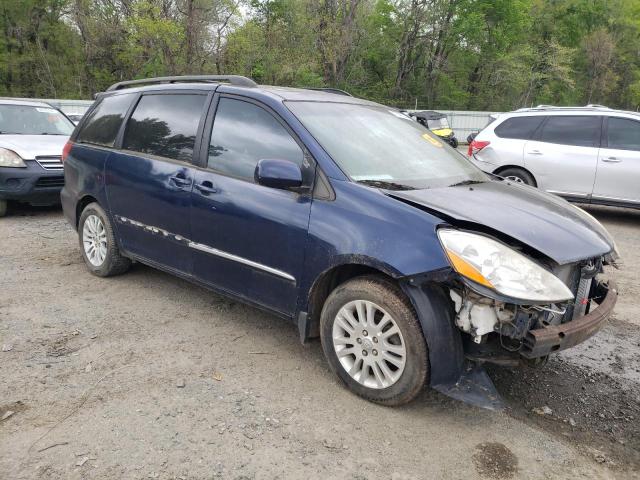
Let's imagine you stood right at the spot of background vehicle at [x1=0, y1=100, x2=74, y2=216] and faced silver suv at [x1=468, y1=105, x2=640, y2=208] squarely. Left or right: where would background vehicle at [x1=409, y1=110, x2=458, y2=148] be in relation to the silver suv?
left

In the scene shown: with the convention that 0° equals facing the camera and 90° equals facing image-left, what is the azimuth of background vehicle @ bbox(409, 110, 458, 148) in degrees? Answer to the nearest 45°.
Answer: approximately 315°

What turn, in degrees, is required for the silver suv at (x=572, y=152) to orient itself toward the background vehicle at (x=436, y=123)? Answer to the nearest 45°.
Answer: approximately 90° to its left

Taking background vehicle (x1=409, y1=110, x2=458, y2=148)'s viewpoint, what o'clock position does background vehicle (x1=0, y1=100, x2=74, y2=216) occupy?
background vehicle (x1=0, y1=100, x2=74, y2=216) is roughly at 2 o'clock from background vehicle (x1=409, y1=110, x2=458, y2=148).

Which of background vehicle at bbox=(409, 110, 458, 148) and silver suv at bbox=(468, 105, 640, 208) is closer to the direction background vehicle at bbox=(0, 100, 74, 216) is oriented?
the silver suv

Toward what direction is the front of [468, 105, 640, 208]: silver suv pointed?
to the viewer's right
